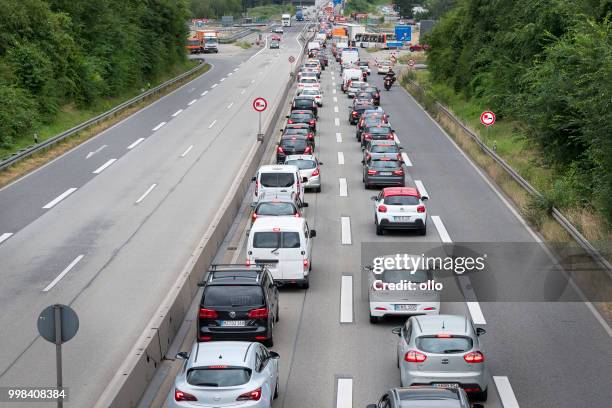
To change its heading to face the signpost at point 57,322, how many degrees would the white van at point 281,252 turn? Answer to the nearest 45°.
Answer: approximately 180°

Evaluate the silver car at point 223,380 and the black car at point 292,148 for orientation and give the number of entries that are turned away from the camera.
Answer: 2

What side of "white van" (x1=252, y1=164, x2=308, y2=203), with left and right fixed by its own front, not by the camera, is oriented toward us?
back

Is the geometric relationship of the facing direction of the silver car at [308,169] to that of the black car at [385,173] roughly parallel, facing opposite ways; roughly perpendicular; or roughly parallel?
roughly parallel

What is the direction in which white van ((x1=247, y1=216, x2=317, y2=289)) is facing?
away from the camera

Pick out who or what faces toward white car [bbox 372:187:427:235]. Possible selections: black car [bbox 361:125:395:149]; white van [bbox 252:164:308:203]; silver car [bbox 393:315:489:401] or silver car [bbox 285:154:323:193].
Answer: silver car [bbox 393:315:489:401]

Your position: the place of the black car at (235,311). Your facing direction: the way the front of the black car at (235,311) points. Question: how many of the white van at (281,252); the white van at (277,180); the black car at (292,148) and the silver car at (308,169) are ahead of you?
4

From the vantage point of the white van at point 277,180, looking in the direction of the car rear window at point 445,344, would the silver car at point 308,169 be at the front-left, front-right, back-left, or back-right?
back-left

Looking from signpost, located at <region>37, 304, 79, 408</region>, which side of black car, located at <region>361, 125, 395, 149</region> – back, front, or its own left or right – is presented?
back

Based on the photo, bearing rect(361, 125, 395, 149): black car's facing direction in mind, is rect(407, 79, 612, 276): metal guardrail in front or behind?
behind

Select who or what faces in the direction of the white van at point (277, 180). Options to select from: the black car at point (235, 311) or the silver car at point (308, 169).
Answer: the black car

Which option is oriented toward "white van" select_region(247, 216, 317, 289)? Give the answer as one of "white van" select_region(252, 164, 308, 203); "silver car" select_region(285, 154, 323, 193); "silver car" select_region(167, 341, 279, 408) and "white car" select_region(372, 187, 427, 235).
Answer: "silver car" select_region(167, 341, 279, 408)

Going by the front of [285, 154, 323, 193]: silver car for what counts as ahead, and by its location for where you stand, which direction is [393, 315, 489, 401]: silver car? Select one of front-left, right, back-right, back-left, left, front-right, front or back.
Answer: back

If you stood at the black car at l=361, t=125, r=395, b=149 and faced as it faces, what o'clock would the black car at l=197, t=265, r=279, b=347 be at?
the black car at l=197, t=265, r=279, b=347 is roughly at 6 o'clock from the black car at l=361, t=125, r=395, b=149.

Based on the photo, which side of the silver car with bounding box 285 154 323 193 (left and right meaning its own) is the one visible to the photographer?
back

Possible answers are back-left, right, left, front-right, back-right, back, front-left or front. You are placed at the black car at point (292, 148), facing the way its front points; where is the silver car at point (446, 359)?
back

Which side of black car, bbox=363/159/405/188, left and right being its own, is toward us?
back

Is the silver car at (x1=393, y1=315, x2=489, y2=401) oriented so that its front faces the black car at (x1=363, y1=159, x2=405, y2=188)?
yes

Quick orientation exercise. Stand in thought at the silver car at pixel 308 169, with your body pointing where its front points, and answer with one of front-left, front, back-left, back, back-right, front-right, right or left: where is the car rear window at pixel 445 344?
back

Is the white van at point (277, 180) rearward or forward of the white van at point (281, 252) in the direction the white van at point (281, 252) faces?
forward

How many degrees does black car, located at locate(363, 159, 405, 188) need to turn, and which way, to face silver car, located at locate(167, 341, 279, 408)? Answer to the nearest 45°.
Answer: approximately 180°
